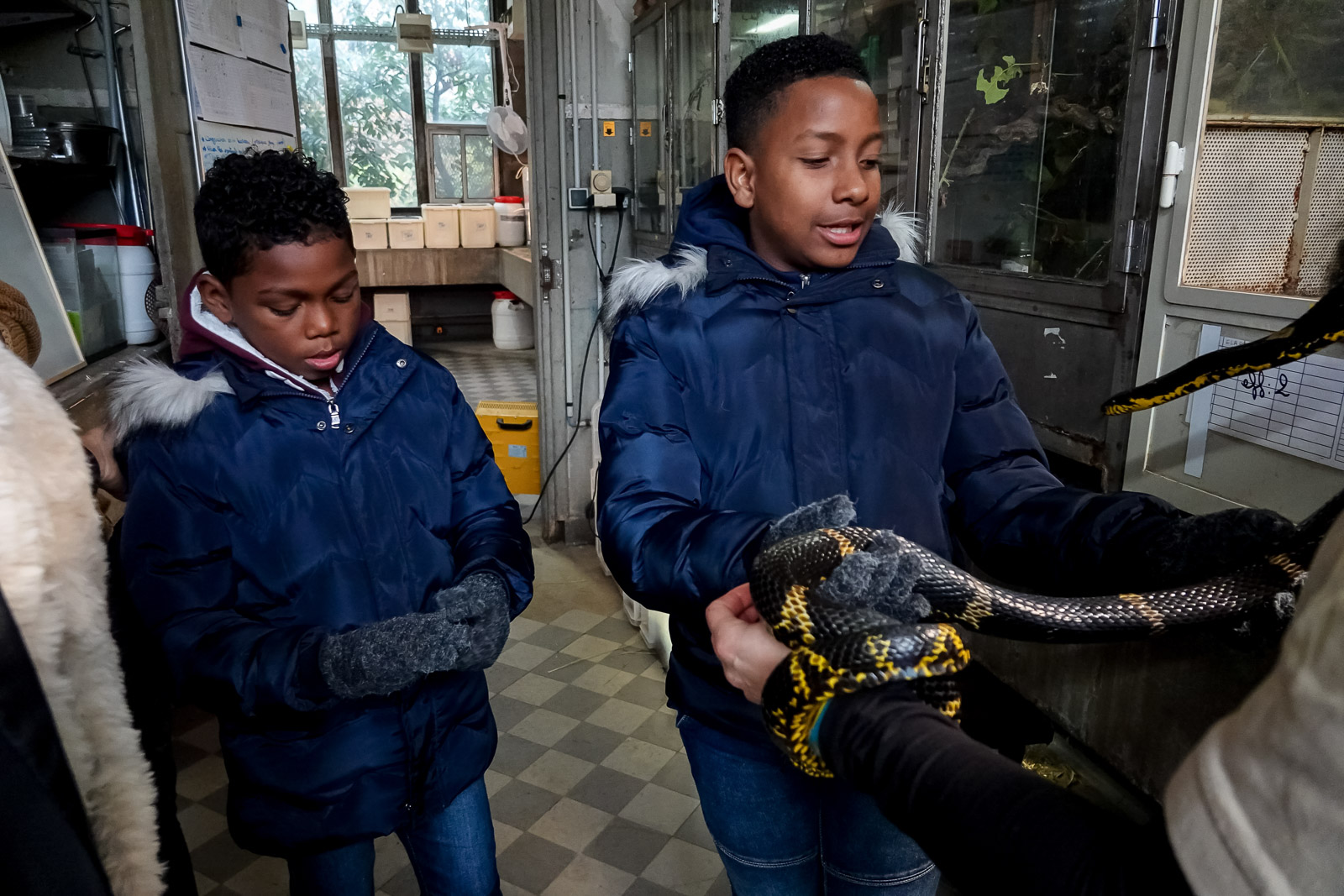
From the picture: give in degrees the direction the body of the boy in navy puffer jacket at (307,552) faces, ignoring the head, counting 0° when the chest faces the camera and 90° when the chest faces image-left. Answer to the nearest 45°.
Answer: approximately 315°

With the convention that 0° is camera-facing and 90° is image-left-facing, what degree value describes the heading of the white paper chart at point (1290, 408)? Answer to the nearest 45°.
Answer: approximately 45°

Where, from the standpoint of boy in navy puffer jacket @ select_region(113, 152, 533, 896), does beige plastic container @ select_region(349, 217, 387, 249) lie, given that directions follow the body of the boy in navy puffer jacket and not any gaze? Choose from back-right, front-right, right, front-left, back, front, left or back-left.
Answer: back-left

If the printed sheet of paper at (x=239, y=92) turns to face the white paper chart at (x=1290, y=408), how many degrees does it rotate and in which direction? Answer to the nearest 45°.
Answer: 0° — it already faces it

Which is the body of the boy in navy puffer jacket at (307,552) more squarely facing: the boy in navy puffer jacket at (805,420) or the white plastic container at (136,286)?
the boy in navy puffer jacket

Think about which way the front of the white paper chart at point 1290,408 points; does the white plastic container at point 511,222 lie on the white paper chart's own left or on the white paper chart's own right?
on the white paper chart's own right

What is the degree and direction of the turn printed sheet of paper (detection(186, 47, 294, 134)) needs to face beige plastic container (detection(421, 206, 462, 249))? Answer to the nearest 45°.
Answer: approximately 135° to its left

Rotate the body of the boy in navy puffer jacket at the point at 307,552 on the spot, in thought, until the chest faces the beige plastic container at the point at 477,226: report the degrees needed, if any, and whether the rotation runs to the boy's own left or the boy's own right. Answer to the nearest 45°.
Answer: approximately 135° to the boy's own left
